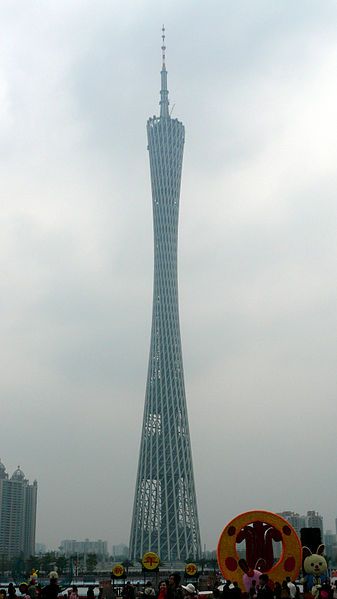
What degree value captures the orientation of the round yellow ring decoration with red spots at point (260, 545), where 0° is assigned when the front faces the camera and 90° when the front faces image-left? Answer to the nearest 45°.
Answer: approximately 0°

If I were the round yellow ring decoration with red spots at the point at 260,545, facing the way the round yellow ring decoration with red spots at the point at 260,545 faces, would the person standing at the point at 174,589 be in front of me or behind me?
in front

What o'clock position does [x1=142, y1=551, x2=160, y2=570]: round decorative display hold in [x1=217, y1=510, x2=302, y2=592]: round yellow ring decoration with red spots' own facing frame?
The round decorative display is roughly at 5 o'clock from the round yellow ring decoration with red spots.

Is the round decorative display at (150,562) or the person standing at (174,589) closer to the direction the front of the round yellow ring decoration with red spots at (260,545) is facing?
the person standing
